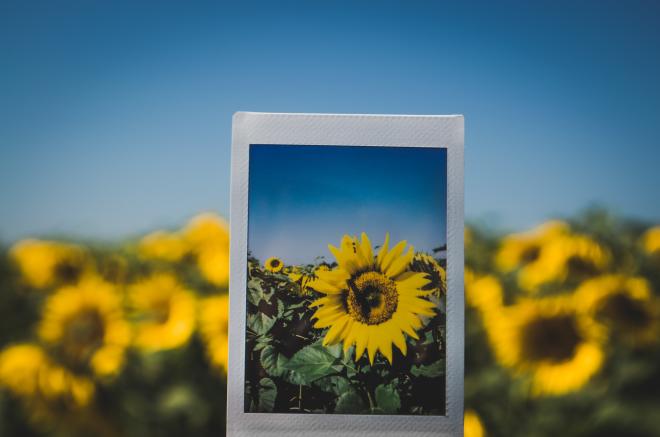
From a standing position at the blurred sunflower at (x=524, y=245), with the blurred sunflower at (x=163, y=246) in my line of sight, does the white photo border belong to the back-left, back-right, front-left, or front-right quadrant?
front-left

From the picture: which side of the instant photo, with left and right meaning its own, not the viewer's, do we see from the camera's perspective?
front

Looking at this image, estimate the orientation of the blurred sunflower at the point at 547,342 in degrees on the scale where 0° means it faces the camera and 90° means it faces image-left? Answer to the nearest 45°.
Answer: approximately 0°

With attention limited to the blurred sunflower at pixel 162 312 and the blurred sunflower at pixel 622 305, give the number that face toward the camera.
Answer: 2

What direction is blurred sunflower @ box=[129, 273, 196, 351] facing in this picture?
toward the camera

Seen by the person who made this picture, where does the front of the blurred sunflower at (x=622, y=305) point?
facing the viewer
